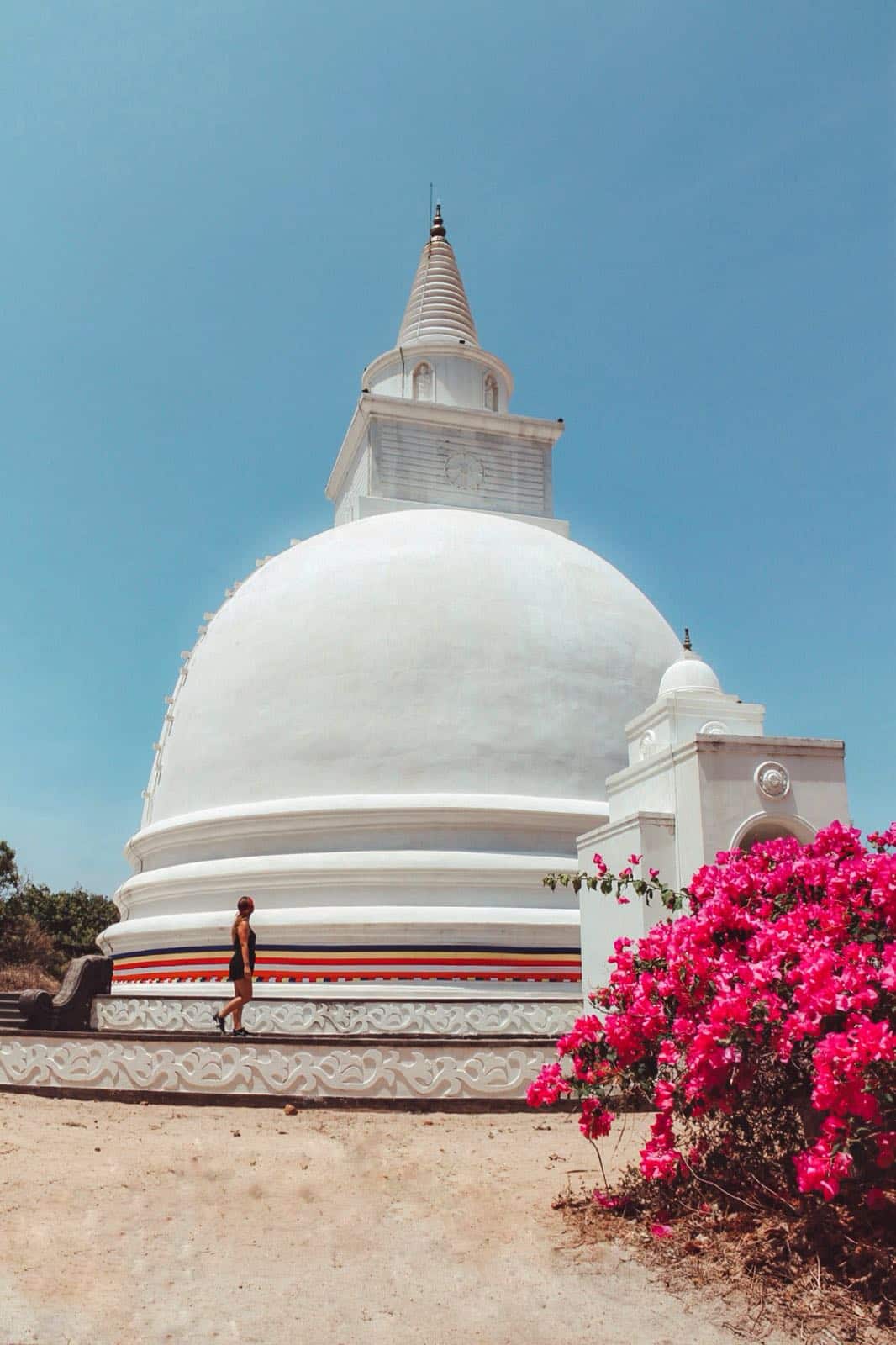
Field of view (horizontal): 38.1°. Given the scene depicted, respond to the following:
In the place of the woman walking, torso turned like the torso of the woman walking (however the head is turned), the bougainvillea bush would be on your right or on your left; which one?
on your right

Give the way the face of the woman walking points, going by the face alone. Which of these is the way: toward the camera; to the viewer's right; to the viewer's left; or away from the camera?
to the viewer's right

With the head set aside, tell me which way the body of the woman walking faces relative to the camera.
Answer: to the viewer's right

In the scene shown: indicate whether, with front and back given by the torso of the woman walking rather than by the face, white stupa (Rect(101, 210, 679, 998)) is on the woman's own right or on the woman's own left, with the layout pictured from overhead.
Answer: on the woman's own left

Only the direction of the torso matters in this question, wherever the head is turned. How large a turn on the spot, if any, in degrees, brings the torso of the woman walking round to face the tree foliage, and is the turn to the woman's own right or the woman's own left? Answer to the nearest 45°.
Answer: approximately 90° to the woman's own left

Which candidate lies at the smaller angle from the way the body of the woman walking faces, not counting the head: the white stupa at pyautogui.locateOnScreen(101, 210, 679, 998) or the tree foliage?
the white stupa
